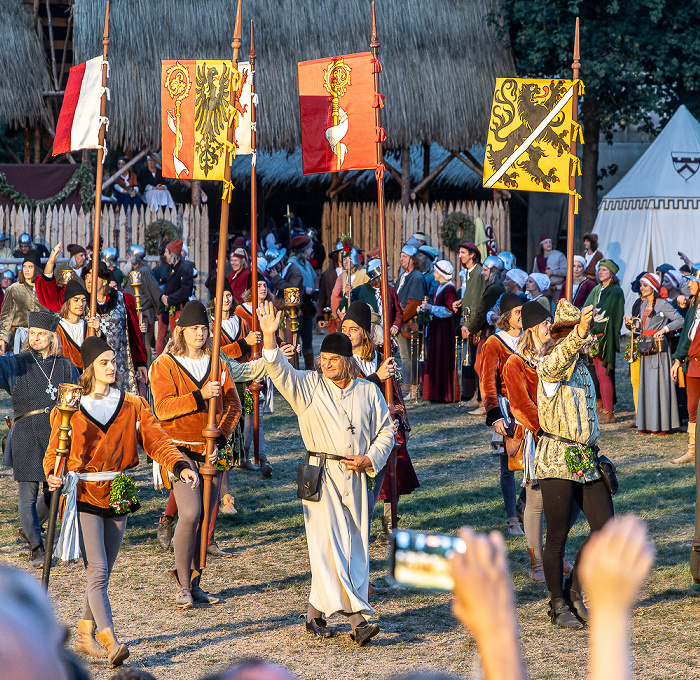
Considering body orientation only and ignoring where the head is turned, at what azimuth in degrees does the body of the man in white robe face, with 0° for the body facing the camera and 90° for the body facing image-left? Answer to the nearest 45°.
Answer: approximately 0°

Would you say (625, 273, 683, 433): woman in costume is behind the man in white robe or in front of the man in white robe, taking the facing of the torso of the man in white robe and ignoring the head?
behind

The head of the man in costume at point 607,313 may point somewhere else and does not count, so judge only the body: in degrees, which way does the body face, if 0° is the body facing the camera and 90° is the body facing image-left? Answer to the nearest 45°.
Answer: approximately 45°

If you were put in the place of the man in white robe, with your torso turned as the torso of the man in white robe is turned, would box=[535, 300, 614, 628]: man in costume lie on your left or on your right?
on your left

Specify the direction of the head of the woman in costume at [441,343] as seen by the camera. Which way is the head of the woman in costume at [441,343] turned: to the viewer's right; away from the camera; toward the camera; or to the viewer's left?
to the viewer's left

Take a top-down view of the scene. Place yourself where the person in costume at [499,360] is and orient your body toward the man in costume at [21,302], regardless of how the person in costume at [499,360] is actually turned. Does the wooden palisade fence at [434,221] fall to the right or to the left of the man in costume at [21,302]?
right

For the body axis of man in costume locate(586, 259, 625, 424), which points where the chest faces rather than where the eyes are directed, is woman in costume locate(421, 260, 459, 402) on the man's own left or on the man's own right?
on the man's own right

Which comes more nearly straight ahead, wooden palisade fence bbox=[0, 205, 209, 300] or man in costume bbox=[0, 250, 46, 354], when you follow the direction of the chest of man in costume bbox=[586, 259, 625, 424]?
the man in costume bbox=[0, 250, 46, 354]

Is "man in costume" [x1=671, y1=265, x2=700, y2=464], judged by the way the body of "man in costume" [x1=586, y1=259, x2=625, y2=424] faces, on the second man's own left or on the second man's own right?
on the second man's own left
